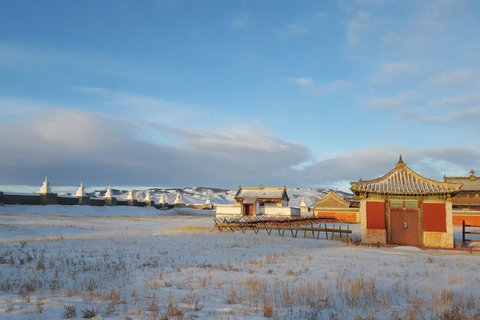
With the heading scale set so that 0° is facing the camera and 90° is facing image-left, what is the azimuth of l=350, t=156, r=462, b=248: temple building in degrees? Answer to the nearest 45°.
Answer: approximately 0°

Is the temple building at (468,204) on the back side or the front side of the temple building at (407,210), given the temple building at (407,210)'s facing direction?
on the back side
